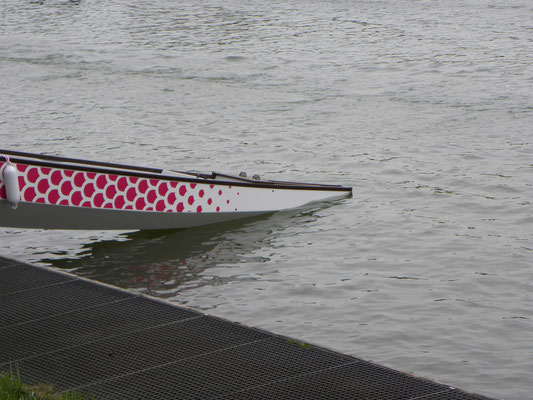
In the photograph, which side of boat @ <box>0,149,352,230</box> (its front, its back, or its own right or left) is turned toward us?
right

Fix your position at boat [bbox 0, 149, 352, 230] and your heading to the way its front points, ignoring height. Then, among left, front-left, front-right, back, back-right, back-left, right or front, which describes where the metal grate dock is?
right
